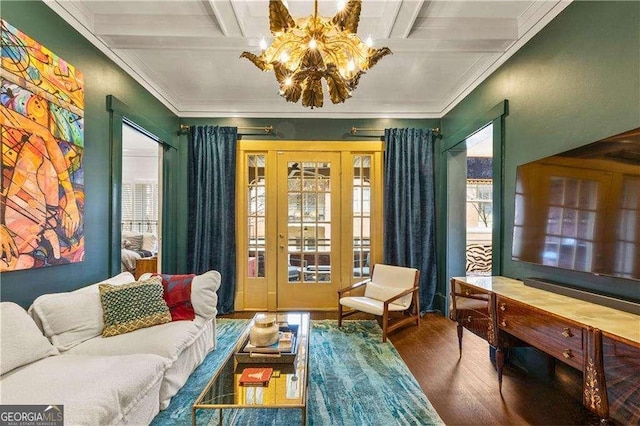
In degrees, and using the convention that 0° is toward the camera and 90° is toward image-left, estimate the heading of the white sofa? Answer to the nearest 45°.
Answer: approximately 315°

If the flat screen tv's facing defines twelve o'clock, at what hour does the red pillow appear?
The red pillow is roughly at 1 o'clock from the flat screen tv.

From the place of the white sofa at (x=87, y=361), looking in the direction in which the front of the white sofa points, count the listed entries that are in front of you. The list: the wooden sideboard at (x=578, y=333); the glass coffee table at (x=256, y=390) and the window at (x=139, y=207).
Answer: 2

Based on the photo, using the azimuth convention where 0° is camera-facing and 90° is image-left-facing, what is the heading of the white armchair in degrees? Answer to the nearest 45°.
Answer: approximately 45°

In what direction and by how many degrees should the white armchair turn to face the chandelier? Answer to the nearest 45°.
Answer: approximately 45° to its left

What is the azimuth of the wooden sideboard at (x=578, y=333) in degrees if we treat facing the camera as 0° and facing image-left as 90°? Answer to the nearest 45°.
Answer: approximately 45°

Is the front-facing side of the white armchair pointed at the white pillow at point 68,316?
yes

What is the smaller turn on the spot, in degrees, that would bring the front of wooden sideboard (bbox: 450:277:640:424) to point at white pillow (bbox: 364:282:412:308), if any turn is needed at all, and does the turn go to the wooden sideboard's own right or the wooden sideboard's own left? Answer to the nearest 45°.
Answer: approximately 90° to the wooden sideboard's own right
